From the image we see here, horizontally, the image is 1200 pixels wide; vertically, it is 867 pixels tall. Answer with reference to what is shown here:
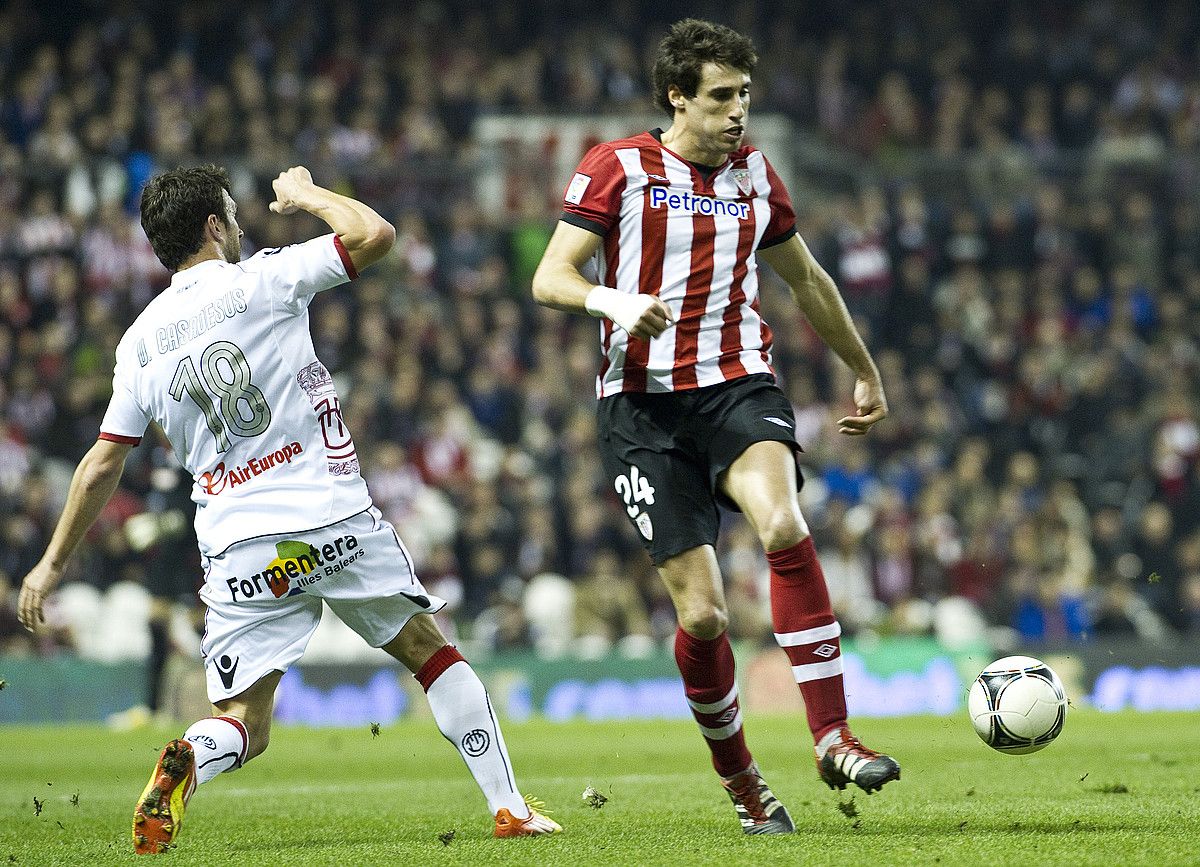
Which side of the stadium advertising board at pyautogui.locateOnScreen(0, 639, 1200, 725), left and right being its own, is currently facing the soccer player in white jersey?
front

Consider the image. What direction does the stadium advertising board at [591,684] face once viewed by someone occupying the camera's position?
facing the viewer

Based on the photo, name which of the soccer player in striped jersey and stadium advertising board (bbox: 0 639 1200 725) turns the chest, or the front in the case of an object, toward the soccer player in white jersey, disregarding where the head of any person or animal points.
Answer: the stadium advertising board

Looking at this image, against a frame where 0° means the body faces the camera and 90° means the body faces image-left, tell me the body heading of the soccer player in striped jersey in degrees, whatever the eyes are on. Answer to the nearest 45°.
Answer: approximately 315°

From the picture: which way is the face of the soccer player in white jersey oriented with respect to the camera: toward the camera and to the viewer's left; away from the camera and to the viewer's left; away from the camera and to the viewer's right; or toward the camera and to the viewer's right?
away from the camera and to the viewer's right

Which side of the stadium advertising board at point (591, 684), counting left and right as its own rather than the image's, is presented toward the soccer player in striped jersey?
front

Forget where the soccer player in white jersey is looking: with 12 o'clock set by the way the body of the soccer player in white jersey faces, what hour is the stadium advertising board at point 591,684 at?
The stadium advertising board is roughly at 11 o'clock from the soccer player in white jersey.

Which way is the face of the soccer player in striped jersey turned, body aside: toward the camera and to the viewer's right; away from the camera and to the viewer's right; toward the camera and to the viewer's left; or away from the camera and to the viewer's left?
toward the camera and to the viewer's right

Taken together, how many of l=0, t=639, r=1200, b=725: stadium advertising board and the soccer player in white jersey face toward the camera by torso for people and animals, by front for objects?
1

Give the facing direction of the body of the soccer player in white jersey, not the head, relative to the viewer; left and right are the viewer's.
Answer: facing away from the viewer and to the right of the viewer
